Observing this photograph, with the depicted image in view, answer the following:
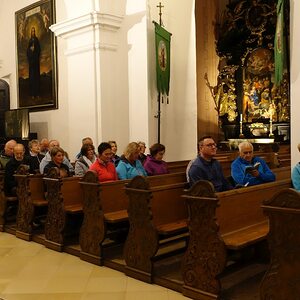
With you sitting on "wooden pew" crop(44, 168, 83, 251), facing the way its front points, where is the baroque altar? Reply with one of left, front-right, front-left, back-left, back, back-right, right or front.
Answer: left

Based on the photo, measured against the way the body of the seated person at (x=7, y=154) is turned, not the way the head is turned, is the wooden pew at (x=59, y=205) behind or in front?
in front

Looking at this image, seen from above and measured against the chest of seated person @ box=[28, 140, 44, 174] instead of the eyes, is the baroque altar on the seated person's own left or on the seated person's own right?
on the seated person's own left

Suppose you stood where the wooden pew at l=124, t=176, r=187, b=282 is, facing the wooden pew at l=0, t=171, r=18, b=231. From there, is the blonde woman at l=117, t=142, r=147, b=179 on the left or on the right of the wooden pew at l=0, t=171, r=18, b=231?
right

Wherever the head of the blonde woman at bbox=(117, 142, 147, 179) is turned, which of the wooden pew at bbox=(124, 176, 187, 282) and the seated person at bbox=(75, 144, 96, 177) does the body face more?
the wooden pew

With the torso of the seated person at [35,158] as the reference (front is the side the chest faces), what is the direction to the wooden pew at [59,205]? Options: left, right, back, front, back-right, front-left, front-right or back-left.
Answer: front-right
